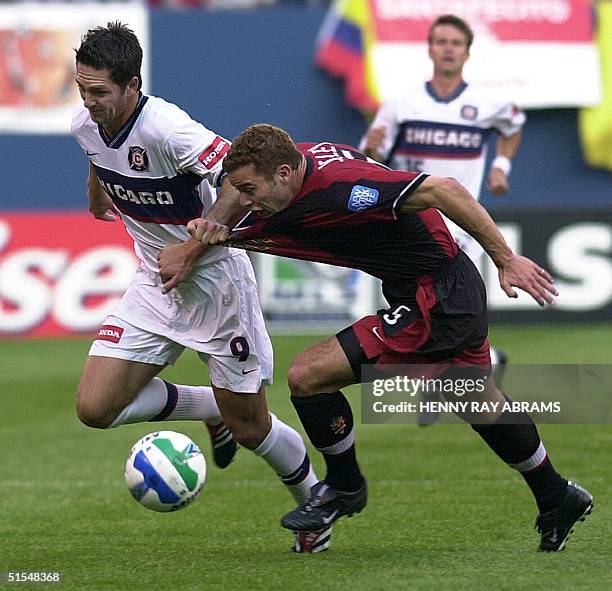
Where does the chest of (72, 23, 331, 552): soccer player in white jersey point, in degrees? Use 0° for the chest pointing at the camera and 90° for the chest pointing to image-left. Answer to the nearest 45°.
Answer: approximately 45°

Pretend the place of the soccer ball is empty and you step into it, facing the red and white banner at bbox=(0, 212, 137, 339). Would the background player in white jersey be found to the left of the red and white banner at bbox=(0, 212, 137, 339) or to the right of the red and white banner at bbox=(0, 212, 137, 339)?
right

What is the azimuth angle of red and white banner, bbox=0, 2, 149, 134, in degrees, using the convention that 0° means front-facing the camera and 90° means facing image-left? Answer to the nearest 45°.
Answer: approximately 0°

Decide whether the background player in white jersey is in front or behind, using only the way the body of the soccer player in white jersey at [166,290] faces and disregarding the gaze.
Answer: behind

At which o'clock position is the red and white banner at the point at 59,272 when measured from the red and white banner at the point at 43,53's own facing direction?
the red and white banner at the point at 59,272 is roughly at 12 o'clock from the red and white banner at the point at 43,53.

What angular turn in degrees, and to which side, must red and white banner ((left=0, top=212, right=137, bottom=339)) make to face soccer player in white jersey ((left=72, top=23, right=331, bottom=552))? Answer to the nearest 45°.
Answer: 0° — it already faces them

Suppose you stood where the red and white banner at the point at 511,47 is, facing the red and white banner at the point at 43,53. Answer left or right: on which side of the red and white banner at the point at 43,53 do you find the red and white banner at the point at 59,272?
left
